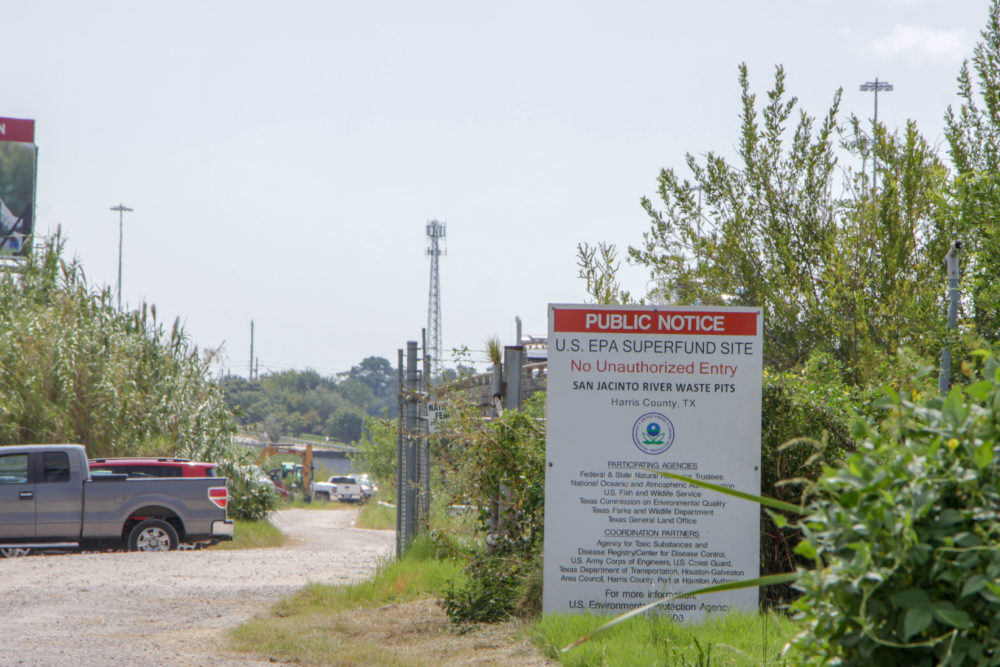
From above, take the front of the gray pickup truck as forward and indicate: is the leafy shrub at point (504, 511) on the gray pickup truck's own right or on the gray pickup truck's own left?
on the gray pickup truck's own left

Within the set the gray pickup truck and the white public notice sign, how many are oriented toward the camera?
1

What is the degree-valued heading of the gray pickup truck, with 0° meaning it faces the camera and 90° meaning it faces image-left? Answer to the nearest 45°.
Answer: approximately 90°

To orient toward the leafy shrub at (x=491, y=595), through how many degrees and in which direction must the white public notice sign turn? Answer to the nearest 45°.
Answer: approximately 135° to its right

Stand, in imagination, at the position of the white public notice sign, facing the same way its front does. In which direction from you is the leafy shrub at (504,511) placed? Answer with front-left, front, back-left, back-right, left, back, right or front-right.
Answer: back-right

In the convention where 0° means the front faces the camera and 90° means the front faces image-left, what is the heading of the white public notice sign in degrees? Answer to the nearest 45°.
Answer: approximately 0°

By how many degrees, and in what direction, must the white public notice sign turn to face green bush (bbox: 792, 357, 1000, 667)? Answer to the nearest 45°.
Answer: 0° — it already faces it

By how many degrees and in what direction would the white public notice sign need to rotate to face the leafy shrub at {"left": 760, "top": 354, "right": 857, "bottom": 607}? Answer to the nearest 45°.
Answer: approximately 135° to its left
